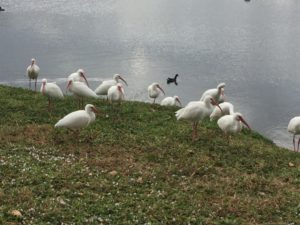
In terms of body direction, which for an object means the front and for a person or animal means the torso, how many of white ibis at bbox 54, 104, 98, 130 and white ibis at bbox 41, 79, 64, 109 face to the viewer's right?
1

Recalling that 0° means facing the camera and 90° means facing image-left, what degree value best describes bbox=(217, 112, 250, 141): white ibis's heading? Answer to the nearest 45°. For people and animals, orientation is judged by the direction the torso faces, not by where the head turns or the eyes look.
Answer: approximately 315°

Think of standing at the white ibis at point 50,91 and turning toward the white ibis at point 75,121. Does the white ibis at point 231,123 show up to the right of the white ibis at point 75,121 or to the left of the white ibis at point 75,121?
left

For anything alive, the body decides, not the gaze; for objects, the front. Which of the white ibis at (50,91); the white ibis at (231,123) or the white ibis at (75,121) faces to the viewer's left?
the white ibis at (50,91)

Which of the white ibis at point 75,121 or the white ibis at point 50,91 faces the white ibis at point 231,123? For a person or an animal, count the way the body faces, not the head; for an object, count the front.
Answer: the white ibis at point 75,121

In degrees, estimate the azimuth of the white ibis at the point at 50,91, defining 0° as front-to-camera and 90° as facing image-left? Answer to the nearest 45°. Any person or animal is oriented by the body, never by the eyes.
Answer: approximately 90°

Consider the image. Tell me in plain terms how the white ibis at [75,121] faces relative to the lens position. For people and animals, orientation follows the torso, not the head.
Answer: facing to the right of the viewer

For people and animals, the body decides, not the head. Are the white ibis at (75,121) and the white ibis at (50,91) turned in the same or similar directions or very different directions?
very different directions

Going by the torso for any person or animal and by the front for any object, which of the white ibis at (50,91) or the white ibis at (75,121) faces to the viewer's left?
the white ibis at (50,91)
